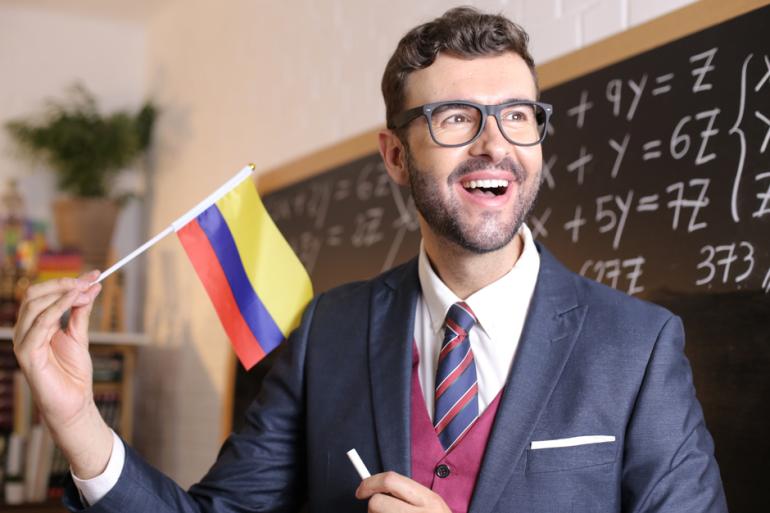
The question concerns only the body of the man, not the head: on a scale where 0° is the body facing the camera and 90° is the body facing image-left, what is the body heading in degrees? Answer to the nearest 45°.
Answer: approximately 0°

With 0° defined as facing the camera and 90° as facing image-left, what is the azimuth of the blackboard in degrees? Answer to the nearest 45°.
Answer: approximately 45°

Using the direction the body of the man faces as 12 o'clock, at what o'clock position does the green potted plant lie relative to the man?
The green potted plant is roughly at 5 o'clock from the man.

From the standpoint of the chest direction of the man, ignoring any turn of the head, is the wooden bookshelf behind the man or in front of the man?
behind

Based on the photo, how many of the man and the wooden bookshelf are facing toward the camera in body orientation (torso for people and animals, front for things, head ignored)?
2

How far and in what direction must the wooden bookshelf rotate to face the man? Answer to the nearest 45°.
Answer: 0° — it already faces them
